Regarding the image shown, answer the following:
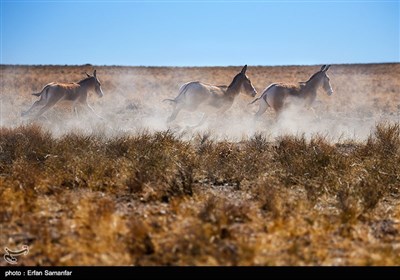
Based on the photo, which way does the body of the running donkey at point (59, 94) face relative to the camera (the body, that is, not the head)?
to the viewer's right

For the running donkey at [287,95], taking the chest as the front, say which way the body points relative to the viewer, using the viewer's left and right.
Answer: facing to the right of the viewer

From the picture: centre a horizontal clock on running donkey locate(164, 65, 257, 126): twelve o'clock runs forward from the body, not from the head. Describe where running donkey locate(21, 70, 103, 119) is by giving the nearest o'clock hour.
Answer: running donkey locate(21, 70, 103, 119) is roughly at 6 o'clock from running donkey locate(164, 65, 257, 126).

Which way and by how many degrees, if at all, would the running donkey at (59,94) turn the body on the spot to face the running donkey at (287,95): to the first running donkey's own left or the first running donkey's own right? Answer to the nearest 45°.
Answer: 0° — it already faces it

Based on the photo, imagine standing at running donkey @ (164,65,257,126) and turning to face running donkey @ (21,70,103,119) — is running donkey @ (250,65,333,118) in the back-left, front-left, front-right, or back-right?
back-right

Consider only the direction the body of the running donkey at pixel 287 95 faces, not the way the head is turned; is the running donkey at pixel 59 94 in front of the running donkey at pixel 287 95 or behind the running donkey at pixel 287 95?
behind

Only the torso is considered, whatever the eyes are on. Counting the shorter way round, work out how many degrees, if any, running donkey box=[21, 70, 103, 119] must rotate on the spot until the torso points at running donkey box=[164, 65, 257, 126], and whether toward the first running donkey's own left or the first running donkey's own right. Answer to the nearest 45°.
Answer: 0° — it already faces it

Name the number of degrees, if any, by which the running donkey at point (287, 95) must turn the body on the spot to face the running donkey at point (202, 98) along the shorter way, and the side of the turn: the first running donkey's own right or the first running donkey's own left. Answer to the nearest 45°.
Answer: approximately 135° to the first running donkey's own right

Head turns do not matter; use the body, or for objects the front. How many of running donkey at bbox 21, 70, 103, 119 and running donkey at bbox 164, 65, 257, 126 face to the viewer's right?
2

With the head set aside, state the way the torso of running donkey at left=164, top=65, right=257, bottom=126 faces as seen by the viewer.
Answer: to the viewer's right

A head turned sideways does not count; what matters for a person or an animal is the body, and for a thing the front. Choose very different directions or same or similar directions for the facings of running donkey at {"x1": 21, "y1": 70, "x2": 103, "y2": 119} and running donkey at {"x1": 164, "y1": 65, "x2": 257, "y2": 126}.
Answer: same or similar directions
